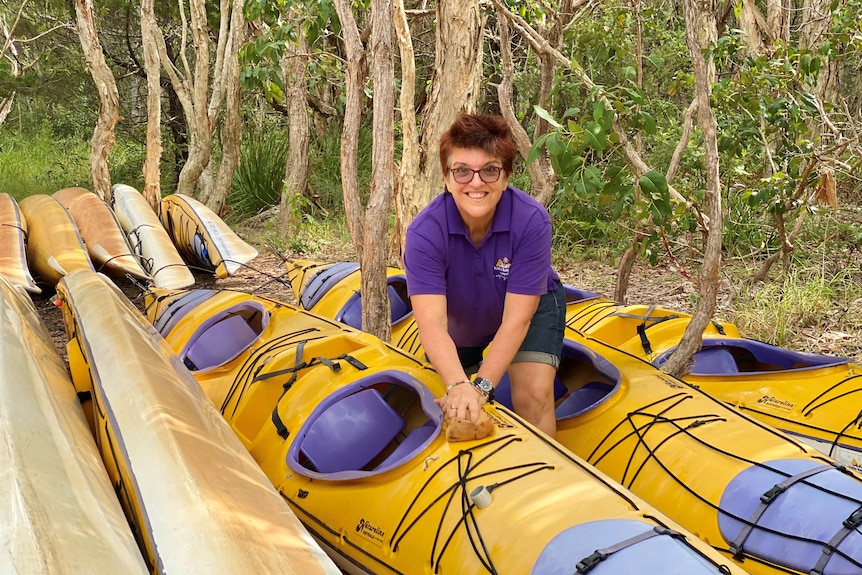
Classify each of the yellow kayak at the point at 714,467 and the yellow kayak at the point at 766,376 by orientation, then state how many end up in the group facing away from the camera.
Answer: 0

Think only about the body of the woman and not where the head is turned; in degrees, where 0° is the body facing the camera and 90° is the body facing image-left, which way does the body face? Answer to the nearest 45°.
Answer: approximately 0°

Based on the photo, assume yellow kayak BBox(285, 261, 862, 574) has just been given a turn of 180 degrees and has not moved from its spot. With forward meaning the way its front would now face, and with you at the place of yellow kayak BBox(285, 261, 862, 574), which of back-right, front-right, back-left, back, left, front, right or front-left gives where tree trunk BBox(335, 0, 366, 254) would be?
front

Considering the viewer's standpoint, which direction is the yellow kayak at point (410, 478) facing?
facing the viewer and to the right of the viewer
